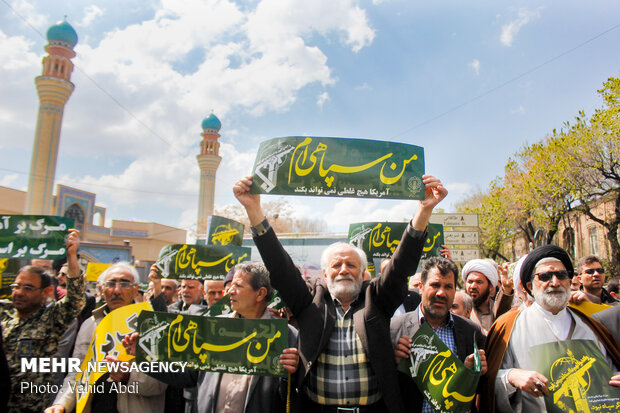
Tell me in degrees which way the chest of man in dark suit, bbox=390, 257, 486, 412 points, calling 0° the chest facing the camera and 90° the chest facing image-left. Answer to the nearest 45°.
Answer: approximately 0°

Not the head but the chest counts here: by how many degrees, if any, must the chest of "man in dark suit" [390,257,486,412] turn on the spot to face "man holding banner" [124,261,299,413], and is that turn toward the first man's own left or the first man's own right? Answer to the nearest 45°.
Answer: approximately 90° to the first man's own right

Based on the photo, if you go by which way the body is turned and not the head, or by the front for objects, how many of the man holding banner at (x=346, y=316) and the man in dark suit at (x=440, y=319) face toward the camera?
2

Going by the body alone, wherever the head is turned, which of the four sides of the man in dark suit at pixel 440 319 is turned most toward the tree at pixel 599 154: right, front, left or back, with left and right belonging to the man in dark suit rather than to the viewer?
back

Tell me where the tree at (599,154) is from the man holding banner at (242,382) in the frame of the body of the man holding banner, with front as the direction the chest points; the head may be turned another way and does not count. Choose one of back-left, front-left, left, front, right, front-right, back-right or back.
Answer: back

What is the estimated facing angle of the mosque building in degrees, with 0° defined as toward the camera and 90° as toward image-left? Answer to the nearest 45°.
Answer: approximately 315°

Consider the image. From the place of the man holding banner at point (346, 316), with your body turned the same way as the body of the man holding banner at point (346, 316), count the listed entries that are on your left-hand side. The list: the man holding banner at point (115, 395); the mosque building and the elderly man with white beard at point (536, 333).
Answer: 1

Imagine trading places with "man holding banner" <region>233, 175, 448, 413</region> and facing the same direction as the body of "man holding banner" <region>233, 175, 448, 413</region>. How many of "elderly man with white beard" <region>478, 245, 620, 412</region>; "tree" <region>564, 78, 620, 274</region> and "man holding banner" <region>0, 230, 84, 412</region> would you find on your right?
1

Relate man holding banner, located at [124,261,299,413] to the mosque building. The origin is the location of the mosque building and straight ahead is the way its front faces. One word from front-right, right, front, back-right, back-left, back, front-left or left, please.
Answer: front-right

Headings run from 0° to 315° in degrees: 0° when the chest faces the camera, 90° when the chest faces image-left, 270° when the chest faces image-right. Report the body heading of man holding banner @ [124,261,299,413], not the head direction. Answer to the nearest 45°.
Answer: approximately 45°
